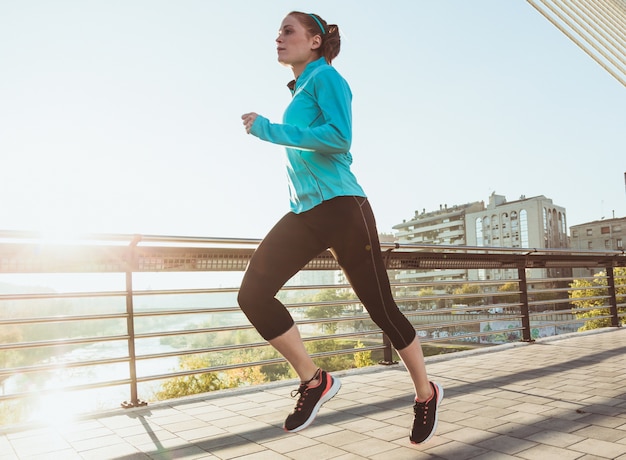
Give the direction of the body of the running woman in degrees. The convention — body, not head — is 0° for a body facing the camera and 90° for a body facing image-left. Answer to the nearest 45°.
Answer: approximately 45°

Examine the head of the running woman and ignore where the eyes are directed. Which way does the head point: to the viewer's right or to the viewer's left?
to the viewer's left
